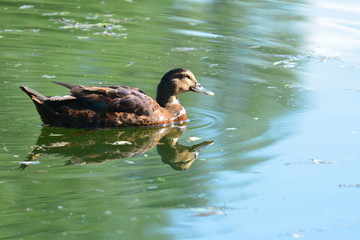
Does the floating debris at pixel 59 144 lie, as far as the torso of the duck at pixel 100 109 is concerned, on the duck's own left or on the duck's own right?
on the duck's own right

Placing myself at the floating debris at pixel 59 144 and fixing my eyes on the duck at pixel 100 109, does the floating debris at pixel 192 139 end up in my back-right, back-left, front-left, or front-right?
front-right

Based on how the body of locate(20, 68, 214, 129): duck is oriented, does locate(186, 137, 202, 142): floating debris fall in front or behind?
in front

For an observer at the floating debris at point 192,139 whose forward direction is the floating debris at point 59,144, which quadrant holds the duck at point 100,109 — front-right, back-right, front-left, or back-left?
front-right

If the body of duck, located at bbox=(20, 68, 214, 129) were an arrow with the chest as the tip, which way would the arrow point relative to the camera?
to the viewer's right
